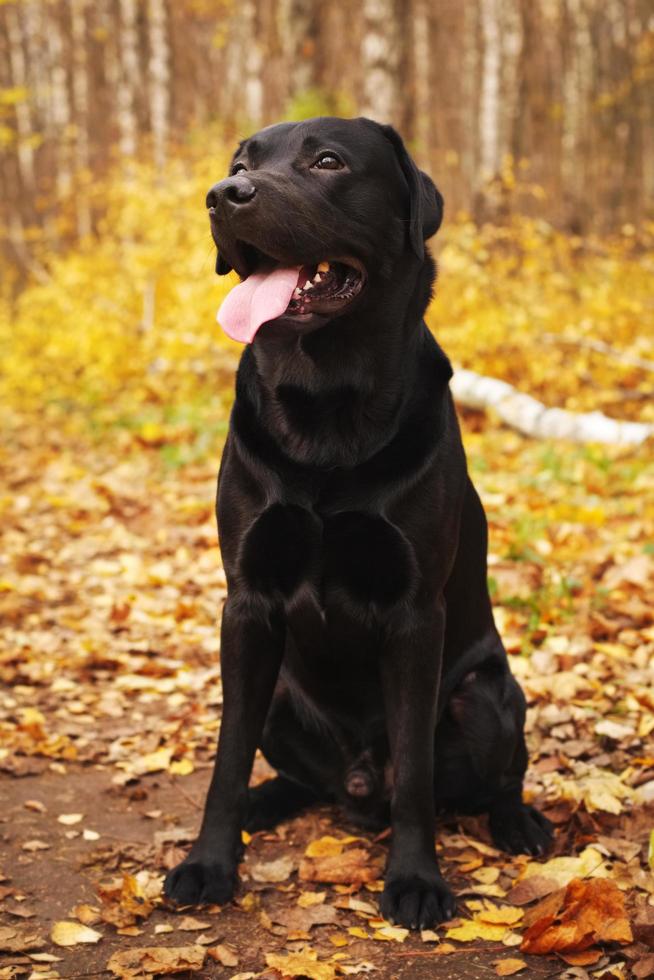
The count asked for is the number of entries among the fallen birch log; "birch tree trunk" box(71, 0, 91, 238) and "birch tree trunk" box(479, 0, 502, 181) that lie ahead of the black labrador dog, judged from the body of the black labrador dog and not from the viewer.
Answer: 0

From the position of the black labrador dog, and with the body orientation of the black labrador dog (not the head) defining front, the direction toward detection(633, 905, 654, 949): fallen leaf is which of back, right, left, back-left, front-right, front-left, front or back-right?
left

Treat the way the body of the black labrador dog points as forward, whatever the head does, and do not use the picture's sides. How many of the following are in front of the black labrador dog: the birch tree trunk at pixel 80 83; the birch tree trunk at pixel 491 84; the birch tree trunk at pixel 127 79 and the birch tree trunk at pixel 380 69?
0

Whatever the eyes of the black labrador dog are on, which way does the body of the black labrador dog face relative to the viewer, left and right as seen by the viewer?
facing the viewer and to the left of the viewer

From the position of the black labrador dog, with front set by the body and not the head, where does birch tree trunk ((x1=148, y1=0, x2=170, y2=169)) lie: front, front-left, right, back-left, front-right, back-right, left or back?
back-right

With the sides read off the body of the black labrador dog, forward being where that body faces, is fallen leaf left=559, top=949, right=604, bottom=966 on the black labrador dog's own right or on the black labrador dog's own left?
on the black labrador dog's own left

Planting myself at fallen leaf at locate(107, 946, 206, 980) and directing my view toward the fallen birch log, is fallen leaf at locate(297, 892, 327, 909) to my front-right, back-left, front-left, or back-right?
front-right

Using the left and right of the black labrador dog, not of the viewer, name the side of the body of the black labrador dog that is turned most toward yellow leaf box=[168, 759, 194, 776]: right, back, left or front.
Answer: right

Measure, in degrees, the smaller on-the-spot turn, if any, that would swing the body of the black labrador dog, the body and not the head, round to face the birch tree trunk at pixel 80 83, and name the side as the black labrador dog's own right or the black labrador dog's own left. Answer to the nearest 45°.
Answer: approximately 135° to the black labrador dog's own right

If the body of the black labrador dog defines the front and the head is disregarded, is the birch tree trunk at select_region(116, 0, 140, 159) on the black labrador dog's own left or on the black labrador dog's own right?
on the black labrador dog's own right
